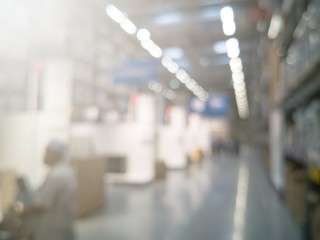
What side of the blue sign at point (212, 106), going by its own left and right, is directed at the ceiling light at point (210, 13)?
front

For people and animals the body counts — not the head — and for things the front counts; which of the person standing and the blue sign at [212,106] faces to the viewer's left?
the person standing

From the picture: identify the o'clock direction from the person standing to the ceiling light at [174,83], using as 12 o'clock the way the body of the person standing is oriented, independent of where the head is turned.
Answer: The ceiling light is roughly at 4 o'clock from the person standing.

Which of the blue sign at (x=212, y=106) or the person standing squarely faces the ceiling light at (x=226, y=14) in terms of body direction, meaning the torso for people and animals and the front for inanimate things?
the blue sign

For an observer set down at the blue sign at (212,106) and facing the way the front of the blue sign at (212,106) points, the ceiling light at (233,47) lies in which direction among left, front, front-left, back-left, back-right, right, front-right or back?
front

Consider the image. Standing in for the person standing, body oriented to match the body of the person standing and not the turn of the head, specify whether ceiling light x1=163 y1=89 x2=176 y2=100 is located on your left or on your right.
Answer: on your right

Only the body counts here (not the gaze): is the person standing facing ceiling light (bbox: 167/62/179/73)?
no

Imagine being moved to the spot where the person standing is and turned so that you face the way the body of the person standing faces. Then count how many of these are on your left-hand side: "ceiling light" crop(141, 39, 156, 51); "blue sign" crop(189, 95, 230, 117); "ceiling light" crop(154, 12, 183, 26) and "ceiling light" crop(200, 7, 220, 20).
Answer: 0

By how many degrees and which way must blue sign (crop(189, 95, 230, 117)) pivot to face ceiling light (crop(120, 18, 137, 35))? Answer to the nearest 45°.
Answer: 0° — it already faces it

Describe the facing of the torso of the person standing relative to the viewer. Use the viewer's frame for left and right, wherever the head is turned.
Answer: facing to the left of the viewer

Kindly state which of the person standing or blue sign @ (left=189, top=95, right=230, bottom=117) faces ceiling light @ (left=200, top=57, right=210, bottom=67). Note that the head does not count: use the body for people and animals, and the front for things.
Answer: the blue sign

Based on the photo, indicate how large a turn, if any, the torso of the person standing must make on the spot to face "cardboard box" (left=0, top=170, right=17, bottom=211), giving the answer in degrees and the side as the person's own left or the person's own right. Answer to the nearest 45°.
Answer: approximately 45° to the person's own right

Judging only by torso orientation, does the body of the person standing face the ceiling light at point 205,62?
no

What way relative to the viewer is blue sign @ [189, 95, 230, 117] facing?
toward the camera

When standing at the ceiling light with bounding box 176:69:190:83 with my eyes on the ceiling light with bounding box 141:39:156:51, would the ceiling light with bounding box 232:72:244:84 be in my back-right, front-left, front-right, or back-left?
back-left

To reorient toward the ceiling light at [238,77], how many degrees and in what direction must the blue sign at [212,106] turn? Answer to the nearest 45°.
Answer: approximately 45° to its left
